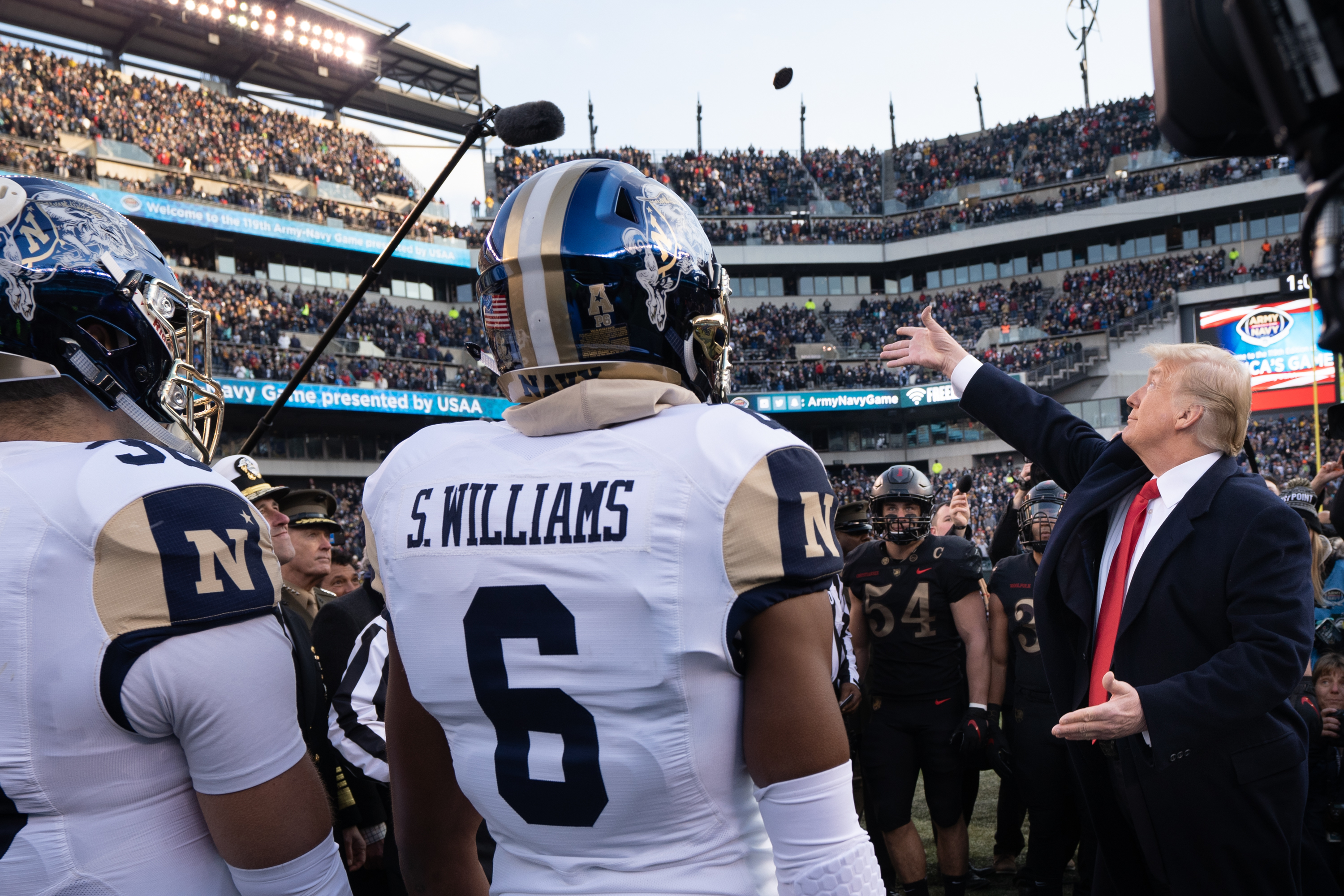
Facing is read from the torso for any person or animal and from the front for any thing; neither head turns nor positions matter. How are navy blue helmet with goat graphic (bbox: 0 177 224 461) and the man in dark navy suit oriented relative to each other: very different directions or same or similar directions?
very different directions

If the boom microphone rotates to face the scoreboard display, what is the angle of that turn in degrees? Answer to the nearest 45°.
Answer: approximately 45° to its left

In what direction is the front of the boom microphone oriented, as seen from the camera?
facing to the right of the viewer

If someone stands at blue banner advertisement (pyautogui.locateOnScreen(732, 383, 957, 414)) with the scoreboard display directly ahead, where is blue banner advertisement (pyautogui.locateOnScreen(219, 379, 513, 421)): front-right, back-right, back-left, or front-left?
back-right

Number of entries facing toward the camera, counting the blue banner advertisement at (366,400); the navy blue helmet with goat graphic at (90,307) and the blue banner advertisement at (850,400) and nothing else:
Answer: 2

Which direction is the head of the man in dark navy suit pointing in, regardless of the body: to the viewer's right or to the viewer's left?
to the viewer's left

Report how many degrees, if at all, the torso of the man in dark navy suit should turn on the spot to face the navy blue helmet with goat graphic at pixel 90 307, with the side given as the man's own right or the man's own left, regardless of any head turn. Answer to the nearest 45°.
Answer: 0° — they already face it

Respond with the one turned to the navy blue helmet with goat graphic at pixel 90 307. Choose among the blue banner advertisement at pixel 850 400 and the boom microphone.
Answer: the blue banner advertisement

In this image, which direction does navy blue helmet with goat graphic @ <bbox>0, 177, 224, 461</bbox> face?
to the viewer's right

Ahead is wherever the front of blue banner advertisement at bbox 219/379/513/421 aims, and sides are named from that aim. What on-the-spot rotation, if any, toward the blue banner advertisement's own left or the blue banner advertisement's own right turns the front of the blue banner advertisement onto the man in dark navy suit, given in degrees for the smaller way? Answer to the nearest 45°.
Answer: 0° — it already faces them

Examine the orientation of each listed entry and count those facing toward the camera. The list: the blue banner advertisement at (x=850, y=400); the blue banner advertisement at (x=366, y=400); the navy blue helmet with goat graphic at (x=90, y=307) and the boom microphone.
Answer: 2

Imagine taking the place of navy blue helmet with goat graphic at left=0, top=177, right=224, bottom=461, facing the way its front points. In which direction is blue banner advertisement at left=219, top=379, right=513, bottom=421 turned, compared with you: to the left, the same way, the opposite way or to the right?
to the right

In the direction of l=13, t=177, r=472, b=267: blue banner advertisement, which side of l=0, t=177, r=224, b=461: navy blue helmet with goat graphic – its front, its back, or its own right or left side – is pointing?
left

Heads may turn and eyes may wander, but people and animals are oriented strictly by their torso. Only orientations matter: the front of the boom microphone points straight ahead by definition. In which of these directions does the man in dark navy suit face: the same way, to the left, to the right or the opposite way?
the opposite way
